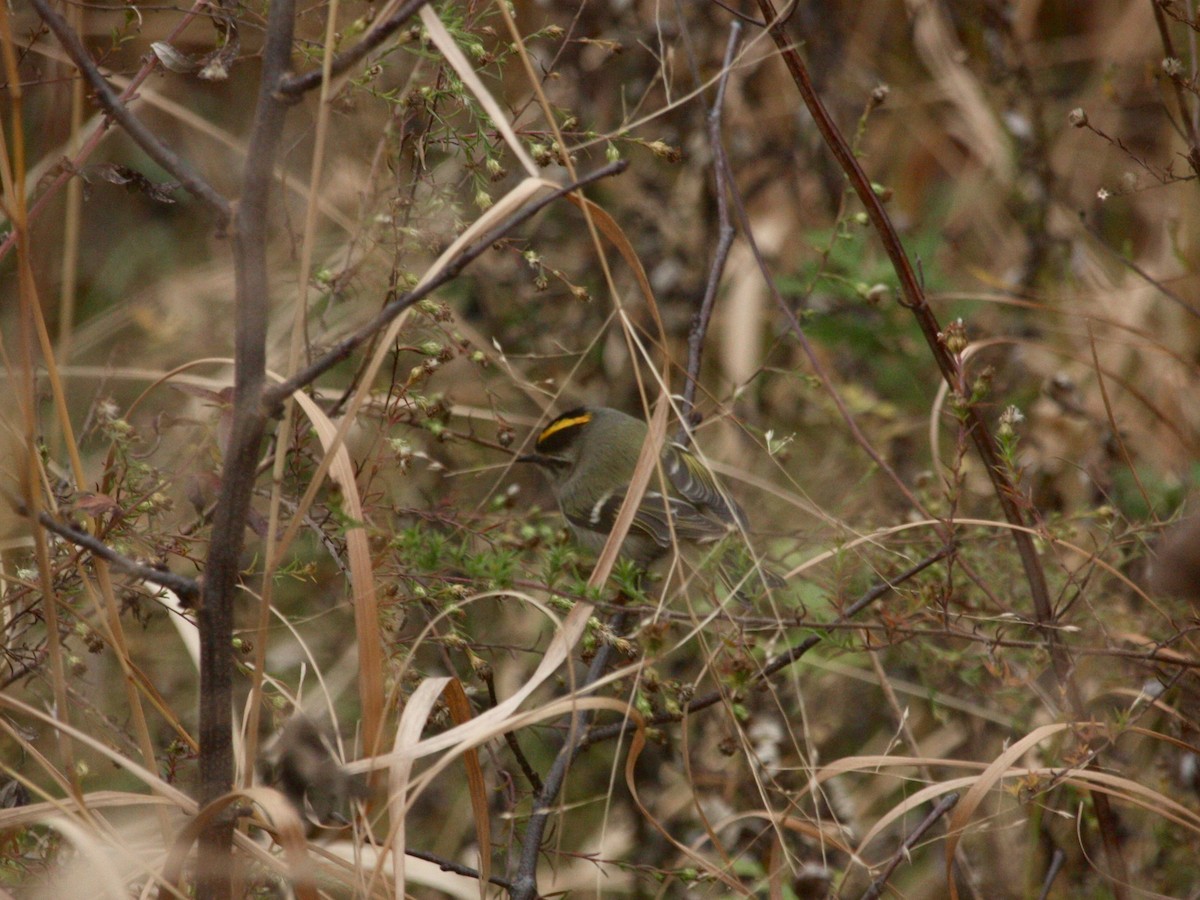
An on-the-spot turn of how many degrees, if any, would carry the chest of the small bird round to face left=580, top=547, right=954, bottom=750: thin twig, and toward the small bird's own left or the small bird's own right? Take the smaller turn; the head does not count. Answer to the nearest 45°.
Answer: approximately 180°

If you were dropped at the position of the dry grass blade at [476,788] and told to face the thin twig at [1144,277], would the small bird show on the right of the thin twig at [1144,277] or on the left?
left

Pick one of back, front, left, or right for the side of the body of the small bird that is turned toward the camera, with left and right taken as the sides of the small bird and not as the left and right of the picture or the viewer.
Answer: left
